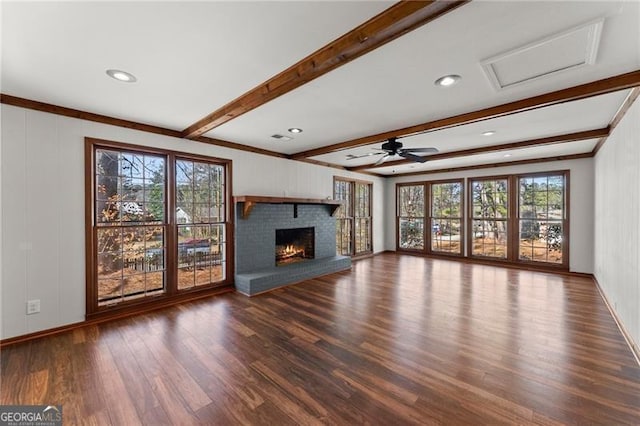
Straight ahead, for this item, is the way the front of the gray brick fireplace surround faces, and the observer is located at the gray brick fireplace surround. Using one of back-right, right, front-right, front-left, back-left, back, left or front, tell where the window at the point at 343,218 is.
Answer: left

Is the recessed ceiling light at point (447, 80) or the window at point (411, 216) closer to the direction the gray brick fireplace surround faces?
the recessed ceiling light

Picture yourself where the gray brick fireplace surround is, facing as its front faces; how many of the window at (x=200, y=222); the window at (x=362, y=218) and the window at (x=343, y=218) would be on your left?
2

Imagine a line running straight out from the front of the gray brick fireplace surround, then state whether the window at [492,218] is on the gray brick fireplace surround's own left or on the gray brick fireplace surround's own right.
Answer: on the gray brick fireplace surround's own left

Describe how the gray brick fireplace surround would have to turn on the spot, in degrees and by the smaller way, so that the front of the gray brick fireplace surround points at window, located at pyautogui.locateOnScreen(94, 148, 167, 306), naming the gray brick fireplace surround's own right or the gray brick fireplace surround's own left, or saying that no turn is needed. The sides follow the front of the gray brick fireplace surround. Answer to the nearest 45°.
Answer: approximately 90° to the gray brick fireplace surround's own right

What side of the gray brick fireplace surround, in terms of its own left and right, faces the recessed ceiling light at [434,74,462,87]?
front

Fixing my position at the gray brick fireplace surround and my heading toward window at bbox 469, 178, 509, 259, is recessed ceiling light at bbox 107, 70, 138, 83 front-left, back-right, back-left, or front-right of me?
back-right

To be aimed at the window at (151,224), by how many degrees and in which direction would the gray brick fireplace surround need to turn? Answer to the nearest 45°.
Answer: approximately 90° to its right

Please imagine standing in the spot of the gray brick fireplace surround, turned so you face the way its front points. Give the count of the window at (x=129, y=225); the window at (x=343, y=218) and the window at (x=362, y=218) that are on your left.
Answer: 2

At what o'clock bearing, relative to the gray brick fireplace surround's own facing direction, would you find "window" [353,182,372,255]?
The window is roughly at 9 o'clock from the gray brick fireplace surround.

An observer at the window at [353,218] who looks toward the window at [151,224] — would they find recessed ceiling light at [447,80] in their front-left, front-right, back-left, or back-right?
front-left

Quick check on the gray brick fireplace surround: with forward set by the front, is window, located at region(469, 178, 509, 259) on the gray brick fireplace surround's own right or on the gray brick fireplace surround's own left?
on the gray brick fireplace surround's own left

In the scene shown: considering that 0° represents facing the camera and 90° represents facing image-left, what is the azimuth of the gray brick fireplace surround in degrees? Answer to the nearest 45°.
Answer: approximately 315°

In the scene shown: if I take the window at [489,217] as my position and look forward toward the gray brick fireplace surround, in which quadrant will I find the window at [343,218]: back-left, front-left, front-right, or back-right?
front-right

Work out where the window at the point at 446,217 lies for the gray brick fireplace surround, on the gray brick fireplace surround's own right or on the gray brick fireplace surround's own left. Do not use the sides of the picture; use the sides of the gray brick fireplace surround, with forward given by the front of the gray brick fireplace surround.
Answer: on the gray brick fireplace surround's own left
